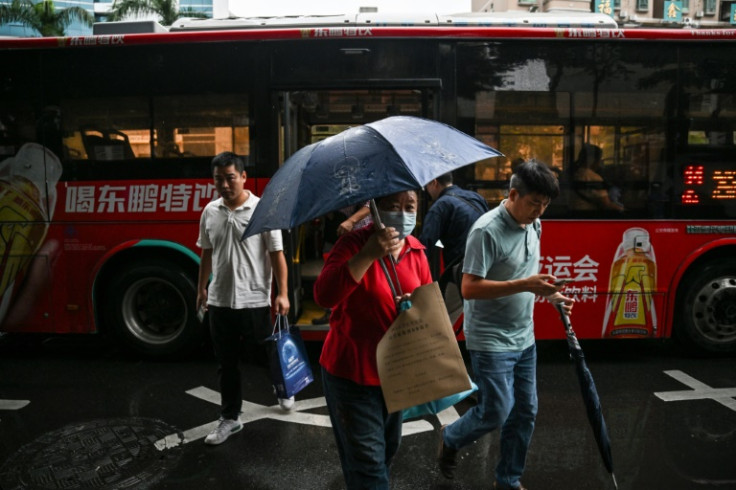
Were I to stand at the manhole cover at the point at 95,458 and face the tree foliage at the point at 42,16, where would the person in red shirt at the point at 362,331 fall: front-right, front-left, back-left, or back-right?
back-right

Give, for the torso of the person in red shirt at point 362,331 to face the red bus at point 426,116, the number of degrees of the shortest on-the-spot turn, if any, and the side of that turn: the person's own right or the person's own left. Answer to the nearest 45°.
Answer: approximately 135° to the person's own left

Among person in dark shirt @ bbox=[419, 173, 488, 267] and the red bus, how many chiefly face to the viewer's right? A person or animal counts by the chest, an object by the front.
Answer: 1

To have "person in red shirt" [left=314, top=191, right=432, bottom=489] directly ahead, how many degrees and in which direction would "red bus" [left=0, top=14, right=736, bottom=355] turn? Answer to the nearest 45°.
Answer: approximately 90° to its right

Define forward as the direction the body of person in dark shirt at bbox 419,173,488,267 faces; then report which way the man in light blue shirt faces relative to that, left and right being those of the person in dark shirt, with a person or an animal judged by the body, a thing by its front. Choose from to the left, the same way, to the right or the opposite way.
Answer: the opposite way

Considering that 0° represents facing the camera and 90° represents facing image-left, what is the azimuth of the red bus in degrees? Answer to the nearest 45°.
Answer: approximately 270°

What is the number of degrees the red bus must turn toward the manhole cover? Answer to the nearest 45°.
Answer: approximately 135° to its right

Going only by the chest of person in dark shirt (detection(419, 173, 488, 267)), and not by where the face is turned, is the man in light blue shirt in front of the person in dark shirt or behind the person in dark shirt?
behind

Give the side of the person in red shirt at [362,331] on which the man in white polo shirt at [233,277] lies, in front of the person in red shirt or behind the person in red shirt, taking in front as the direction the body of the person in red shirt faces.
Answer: behind

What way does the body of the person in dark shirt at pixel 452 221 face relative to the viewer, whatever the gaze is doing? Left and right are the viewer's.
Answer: facing away from the viewer and to the left of the viewer

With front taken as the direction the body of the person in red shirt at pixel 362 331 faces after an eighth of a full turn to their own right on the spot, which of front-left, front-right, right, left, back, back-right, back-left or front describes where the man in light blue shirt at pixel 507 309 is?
back-left

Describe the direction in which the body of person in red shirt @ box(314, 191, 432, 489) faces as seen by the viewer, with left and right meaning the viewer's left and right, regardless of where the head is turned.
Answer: facing the viewer and to the right of the viewer

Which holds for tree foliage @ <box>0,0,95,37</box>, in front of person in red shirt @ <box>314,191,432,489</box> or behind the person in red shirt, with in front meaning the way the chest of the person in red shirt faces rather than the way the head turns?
behind
